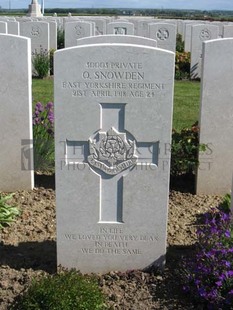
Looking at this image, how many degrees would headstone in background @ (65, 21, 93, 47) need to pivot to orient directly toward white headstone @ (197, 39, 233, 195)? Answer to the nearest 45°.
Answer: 0° — it already faces it

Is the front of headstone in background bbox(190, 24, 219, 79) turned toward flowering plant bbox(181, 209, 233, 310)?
yes

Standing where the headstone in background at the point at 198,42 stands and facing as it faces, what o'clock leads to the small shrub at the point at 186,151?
The small shrub is roughly at 12 o'clock from the headstone in background.

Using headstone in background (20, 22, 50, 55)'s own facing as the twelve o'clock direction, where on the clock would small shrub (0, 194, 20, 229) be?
The small shrub is roughly at 12 o'clock from the headstone in background.
